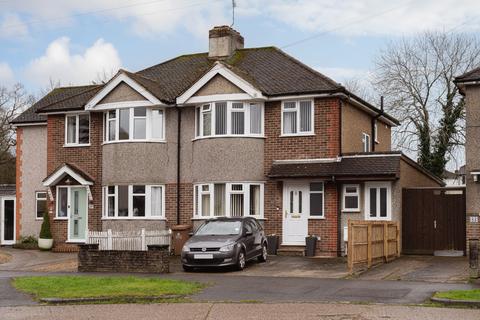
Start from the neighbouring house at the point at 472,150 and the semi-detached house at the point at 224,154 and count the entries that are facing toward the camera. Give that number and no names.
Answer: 2

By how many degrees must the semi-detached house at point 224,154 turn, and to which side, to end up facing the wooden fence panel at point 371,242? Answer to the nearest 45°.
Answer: approximately 45° to its left

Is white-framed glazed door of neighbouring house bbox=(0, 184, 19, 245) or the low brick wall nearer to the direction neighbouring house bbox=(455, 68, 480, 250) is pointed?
the low brick wall

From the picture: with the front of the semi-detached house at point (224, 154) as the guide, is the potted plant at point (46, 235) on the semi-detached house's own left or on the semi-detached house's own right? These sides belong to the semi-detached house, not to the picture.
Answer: on the semi-detached house's own right

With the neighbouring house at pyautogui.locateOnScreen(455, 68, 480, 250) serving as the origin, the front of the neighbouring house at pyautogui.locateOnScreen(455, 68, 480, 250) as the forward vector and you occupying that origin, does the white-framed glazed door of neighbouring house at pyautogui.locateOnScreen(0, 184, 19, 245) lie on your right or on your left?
on your right

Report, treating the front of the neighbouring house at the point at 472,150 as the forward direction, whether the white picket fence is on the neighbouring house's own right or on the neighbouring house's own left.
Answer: on the neighbouring house's own right

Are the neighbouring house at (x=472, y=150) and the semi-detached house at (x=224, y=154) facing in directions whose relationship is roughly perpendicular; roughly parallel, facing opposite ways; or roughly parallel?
roughly parallel

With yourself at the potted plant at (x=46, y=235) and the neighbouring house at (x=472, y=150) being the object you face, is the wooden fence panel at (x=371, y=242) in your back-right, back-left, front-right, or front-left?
front-right

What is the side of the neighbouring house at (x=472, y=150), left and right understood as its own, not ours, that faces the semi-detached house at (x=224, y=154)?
right

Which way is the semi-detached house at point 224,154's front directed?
toward the camera

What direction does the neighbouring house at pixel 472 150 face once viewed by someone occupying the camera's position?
facing the viewer

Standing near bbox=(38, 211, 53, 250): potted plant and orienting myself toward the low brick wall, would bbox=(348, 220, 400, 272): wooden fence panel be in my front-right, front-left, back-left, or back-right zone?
front-left
